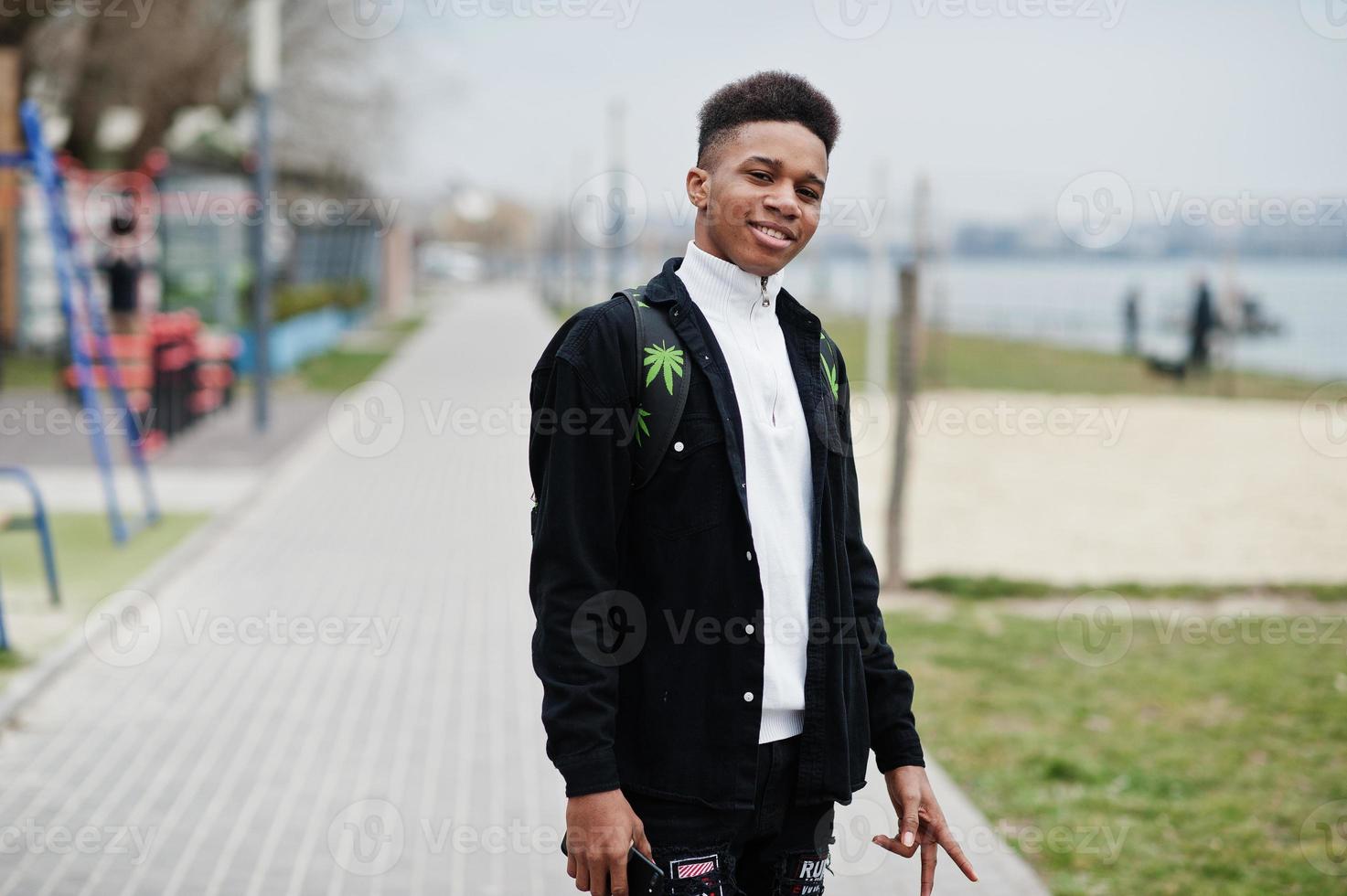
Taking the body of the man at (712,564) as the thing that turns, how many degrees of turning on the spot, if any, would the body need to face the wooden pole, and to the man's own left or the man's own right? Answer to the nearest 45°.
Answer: approximately 135° to the man's own left

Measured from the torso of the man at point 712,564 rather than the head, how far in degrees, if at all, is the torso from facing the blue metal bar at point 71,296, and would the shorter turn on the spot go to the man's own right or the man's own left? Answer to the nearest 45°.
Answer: approximately 180°

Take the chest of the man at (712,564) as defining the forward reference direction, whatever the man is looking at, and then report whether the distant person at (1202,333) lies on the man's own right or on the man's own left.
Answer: on the man's own left

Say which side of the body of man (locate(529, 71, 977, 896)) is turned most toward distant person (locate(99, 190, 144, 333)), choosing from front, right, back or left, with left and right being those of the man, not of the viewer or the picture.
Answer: back

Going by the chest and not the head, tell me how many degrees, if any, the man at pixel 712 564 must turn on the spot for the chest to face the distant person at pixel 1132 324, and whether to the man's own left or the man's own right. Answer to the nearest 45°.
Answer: approximately 135° to the man's own left

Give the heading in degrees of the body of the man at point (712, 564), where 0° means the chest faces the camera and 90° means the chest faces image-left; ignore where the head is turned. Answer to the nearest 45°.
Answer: approximately 315°

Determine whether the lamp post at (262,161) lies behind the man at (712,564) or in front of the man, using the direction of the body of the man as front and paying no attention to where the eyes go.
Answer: behind
